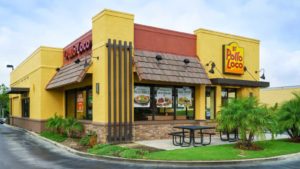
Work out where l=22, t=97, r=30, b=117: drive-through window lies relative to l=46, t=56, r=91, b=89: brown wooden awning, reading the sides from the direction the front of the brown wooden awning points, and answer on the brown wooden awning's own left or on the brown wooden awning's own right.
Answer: on the brown wooden awning's own right

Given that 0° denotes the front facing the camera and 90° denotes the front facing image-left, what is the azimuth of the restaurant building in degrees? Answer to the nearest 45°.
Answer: approximately 315°

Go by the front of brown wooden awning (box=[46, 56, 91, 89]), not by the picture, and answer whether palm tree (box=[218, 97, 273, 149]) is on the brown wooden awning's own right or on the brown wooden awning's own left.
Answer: on the brown wooden awning's own left
